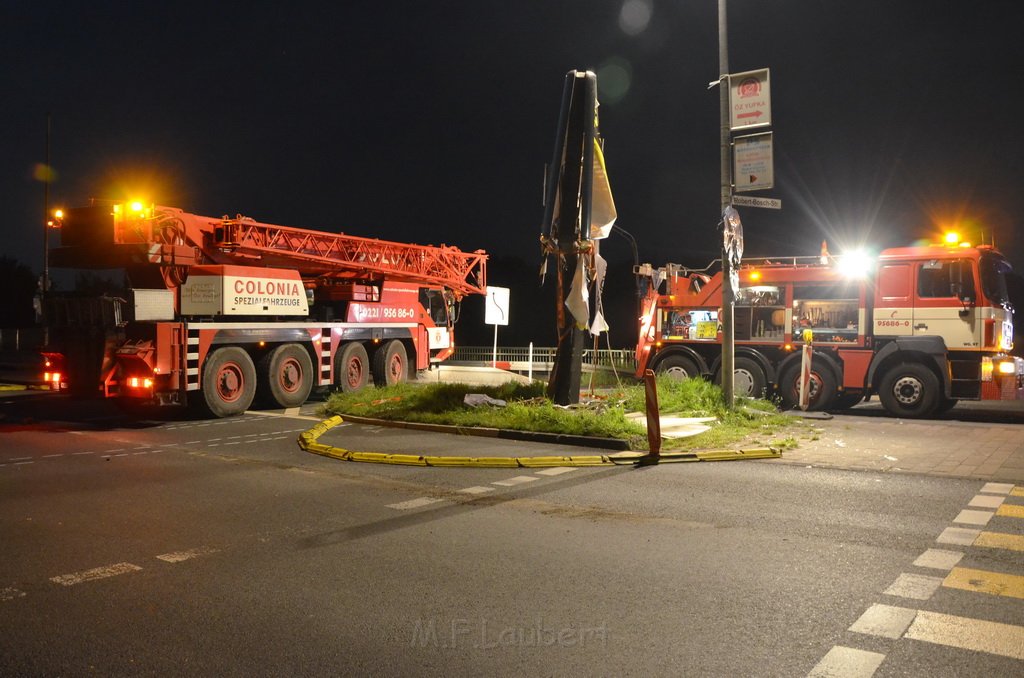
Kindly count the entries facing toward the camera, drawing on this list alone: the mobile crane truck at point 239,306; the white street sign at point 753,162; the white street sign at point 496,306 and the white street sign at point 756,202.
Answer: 3

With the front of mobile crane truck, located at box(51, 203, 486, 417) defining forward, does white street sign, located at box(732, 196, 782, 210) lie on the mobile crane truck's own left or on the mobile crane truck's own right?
on the mobile crane truck's own right

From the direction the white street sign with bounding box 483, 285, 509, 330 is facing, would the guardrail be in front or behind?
behind

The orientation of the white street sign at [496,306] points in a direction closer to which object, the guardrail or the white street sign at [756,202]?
the white street sign

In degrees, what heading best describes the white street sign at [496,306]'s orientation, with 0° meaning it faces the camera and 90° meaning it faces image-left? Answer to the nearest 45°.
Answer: approximately 0°

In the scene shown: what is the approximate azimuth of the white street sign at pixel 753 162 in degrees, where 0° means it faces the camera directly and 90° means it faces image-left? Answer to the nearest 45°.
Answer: approximately 0°

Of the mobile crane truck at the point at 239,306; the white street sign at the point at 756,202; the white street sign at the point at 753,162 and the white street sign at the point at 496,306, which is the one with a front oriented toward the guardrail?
the mobile crane truck

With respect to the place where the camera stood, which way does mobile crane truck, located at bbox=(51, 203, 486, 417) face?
facing away from the viewer and to the right of the viewer

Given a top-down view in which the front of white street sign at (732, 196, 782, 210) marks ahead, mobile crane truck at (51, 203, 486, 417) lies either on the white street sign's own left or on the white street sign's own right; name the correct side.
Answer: on the white street sign's own right

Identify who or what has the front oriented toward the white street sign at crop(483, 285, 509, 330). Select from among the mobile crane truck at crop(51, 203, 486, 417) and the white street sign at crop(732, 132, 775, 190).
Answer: the mobile crane truck
